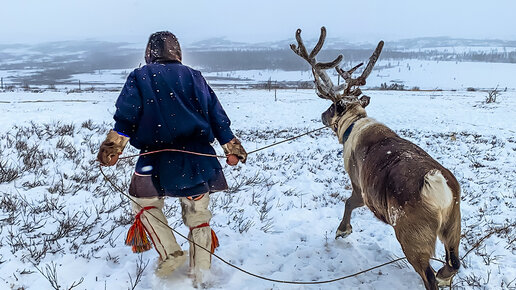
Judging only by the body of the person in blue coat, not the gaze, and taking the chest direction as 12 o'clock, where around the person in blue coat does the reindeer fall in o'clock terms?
The reindeer is roughly at 4 o'clock from the person in blue coat.

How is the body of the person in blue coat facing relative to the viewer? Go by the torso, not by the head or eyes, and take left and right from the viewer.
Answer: facing away from the viewer

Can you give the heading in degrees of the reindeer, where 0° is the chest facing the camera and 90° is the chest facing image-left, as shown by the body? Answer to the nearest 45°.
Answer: approximately 135°

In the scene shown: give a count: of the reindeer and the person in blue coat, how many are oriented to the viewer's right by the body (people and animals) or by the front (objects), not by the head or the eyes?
0

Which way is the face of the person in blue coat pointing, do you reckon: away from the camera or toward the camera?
away from the camera
